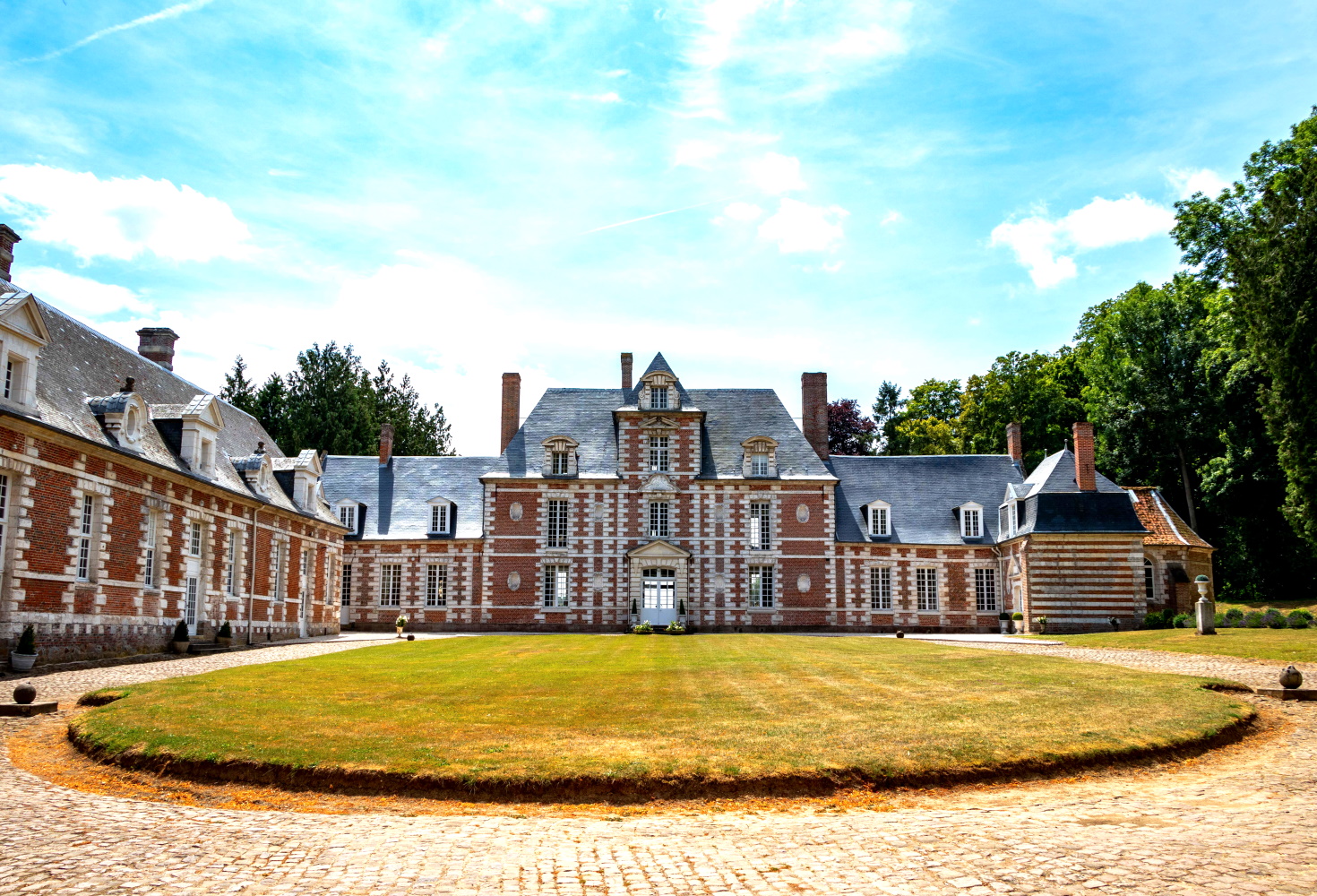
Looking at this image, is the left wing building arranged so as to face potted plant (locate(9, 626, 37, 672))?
no

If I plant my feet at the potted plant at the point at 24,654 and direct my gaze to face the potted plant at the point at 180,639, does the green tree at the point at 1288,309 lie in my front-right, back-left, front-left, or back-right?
front-right

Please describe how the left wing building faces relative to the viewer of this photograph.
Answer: facing the viewer and to the right of the viewer
